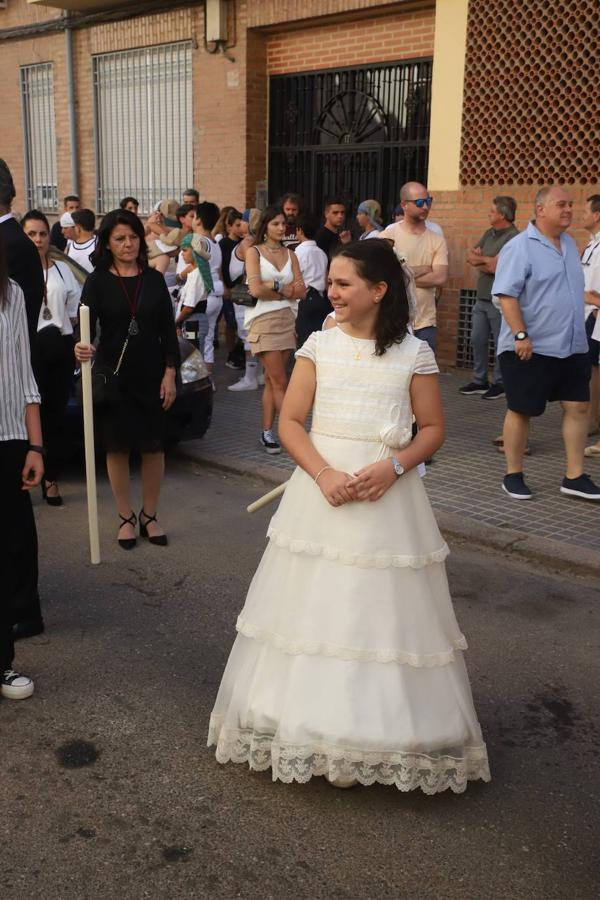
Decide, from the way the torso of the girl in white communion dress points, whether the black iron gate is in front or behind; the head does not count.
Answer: behind

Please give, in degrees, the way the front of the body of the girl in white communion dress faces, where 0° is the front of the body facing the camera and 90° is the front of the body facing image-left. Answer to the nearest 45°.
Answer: approximately 0°

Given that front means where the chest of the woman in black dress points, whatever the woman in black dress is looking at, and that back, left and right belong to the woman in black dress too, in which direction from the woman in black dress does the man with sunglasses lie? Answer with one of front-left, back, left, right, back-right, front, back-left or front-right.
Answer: back-left

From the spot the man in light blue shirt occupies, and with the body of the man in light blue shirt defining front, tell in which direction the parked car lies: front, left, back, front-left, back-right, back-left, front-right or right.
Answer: back-right

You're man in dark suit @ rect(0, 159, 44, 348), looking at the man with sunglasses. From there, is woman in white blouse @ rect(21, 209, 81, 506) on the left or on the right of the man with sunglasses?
left

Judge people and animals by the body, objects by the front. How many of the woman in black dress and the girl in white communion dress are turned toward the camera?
2

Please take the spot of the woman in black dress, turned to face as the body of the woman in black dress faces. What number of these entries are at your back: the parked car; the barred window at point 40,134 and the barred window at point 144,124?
3

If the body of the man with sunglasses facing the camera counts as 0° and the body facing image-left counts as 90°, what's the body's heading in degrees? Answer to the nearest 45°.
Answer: approximately 315°

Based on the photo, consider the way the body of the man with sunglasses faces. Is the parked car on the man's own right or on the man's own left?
on the man's own right
